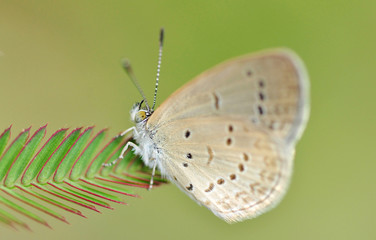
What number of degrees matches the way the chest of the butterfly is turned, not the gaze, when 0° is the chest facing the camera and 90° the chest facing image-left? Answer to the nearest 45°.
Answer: approximately 90°
